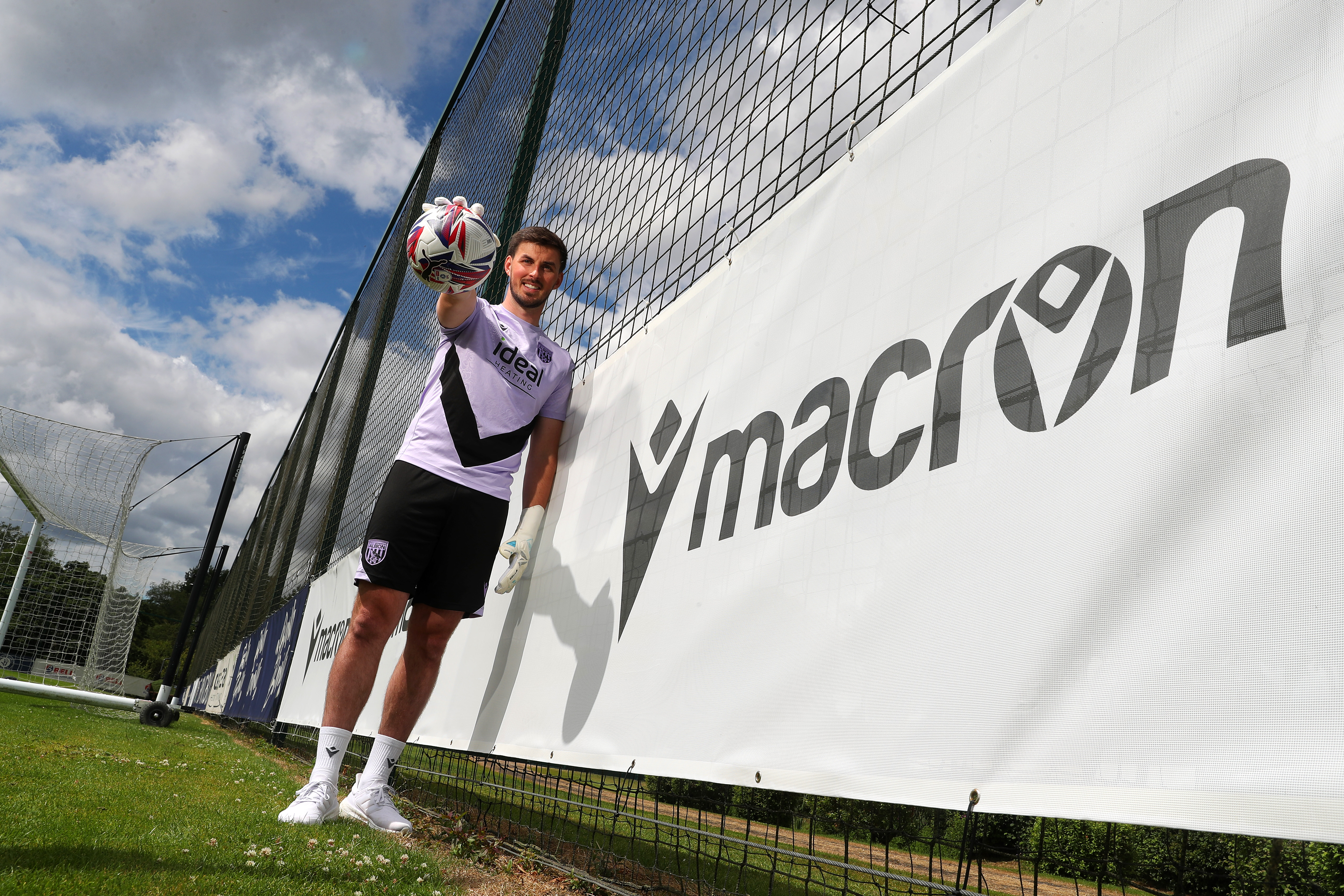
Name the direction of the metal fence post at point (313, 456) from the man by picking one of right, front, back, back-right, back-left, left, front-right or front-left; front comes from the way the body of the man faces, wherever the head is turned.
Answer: back

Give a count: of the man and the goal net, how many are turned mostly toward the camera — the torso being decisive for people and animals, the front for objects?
1

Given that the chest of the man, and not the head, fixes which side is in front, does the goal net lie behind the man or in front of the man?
behind

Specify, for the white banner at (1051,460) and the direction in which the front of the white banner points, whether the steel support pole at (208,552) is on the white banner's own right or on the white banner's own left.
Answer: on the white banner's own right

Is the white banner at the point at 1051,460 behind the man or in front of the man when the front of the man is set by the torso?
in front

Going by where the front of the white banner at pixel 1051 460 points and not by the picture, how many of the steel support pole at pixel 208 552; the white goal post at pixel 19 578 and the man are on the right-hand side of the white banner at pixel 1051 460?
3

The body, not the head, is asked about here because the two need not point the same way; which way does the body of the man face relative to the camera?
toward the camera

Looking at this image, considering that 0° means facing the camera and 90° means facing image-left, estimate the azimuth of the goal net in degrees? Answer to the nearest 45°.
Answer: approximately 90°
